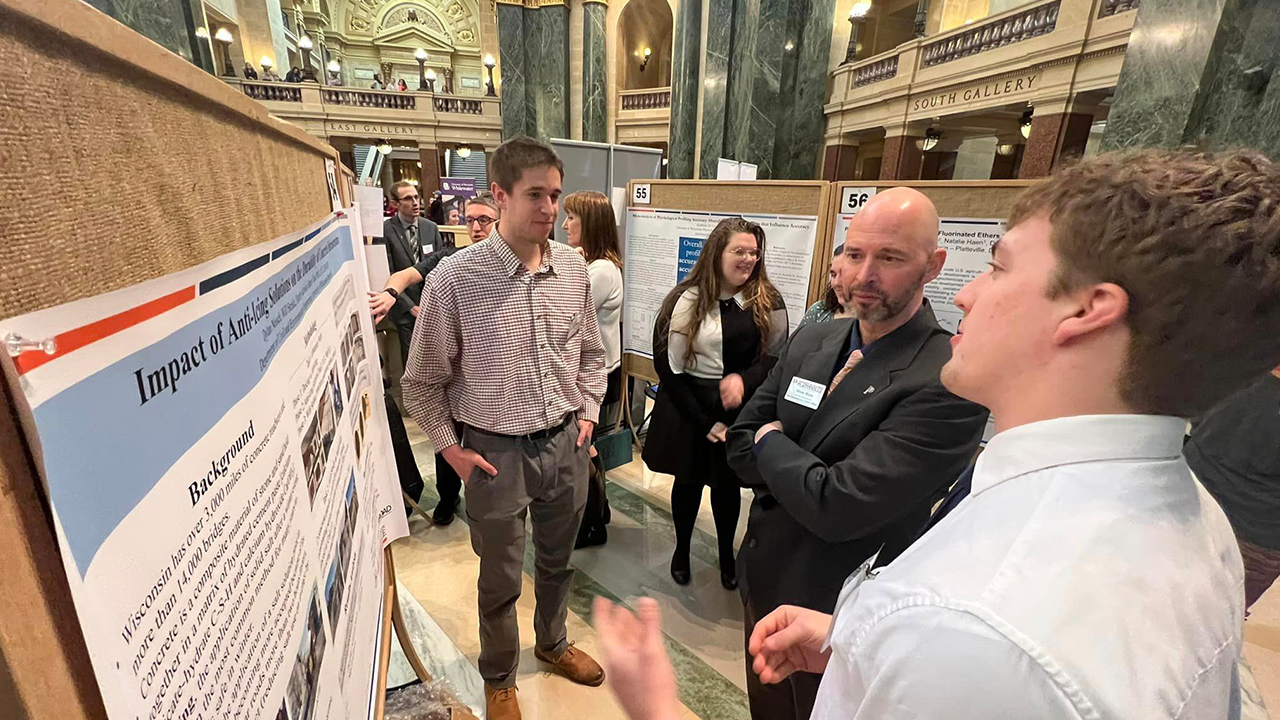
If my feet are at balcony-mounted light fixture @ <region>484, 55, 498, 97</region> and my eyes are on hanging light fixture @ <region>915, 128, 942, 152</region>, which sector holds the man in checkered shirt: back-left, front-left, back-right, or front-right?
front-right

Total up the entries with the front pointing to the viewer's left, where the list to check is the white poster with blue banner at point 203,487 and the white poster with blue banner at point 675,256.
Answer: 0

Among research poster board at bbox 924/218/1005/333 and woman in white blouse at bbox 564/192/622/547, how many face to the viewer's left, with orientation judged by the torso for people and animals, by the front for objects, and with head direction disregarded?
1

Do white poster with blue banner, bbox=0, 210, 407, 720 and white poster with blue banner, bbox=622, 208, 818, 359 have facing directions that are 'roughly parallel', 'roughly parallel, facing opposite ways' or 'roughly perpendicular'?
roughly perpendicular

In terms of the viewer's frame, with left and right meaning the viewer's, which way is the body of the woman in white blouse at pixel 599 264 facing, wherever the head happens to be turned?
facing to the left of the viewer

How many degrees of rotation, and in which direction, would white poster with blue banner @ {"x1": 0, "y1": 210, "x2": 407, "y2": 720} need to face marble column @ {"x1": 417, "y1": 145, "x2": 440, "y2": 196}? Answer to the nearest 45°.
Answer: approximately 135° to its left

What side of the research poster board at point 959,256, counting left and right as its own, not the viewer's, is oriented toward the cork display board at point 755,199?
right

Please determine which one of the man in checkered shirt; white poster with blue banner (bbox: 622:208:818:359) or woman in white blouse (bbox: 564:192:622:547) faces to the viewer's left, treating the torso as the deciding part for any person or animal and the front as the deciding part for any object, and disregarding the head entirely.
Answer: the woman in white blouse

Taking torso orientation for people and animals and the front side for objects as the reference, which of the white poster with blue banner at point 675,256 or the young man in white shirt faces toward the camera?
the white poster with blue banner

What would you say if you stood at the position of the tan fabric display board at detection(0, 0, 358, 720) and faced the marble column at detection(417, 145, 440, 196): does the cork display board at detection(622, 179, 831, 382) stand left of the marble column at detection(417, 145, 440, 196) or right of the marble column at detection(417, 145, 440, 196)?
right

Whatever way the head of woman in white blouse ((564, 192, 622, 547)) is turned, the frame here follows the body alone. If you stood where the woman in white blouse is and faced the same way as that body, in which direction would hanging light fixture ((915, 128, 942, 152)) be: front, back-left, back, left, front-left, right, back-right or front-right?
back-right

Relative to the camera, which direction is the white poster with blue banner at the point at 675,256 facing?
toward the camera

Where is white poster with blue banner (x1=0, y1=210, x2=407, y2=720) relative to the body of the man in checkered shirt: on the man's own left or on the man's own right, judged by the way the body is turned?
on the man's own right

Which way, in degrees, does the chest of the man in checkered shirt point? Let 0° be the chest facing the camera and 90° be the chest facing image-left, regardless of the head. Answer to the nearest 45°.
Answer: approximately 315°

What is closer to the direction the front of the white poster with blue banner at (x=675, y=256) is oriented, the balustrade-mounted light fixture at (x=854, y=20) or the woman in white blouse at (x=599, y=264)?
the woman in white blouse

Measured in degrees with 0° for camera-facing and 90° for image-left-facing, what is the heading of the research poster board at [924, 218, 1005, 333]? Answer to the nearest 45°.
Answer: approximately 0°

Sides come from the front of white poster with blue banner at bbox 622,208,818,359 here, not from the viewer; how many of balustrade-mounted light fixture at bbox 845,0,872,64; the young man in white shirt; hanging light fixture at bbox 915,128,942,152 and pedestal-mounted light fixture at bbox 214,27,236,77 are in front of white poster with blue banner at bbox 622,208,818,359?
1

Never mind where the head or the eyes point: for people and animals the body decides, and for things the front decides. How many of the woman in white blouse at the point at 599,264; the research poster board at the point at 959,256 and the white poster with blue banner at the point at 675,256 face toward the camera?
2
